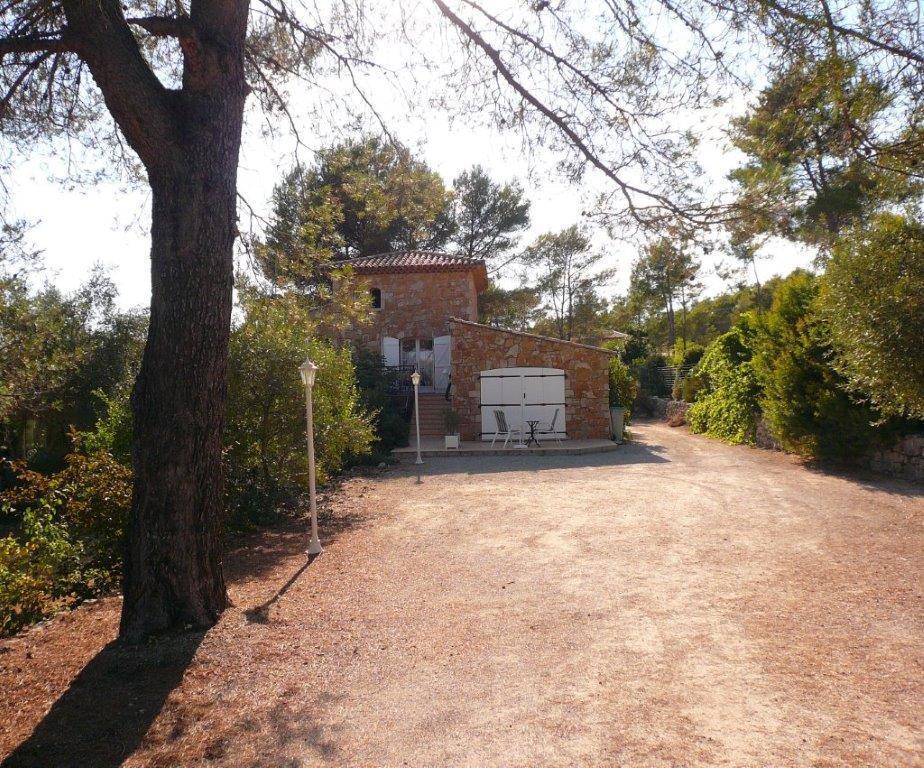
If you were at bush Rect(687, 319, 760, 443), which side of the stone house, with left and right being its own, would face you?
left

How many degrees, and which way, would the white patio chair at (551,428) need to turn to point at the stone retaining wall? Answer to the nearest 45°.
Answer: approximately 135° to its left

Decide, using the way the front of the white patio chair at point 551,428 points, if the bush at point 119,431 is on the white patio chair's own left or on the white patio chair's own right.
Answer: on the white patio chair's own left

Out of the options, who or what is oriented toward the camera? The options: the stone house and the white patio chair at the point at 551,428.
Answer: the stone house

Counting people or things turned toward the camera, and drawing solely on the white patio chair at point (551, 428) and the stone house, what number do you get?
1

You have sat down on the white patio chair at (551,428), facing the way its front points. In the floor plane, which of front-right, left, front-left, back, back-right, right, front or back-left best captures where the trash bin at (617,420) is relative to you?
back

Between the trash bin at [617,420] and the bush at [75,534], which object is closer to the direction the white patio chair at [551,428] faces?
the bush

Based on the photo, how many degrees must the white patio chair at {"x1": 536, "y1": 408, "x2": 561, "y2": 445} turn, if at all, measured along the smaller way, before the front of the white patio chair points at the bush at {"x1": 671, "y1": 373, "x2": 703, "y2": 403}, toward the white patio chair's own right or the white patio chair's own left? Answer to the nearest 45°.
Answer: approximately 135° to the white patio chair's own right

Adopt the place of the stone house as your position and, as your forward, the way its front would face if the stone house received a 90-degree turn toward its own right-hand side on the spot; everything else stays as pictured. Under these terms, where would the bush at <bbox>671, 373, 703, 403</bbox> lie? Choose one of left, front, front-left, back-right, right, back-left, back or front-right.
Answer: back-right

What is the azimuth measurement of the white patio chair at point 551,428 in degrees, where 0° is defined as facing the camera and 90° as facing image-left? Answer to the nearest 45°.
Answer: approximately 90°

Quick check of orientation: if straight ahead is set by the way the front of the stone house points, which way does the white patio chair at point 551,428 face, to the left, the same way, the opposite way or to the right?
to the right

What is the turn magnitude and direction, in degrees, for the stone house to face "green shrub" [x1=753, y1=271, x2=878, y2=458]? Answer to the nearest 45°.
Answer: approximately 45° to its left

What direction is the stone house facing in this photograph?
toward the camera

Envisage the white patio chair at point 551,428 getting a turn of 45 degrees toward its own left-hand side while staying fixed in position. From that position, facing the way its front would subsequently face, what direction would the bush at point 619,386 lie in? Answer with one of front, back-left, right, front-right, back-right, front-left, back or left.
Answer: back

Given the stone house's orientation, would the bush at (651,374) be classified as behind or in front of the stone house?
behind

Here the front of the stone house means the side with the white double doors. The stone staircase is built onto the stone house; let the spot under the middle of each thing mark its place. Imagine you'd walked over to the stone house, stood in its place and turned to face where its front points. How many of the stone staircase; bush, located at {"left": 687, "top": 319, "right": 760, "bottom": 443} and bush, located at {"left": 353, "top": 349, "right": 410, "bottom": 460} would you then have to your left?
1
